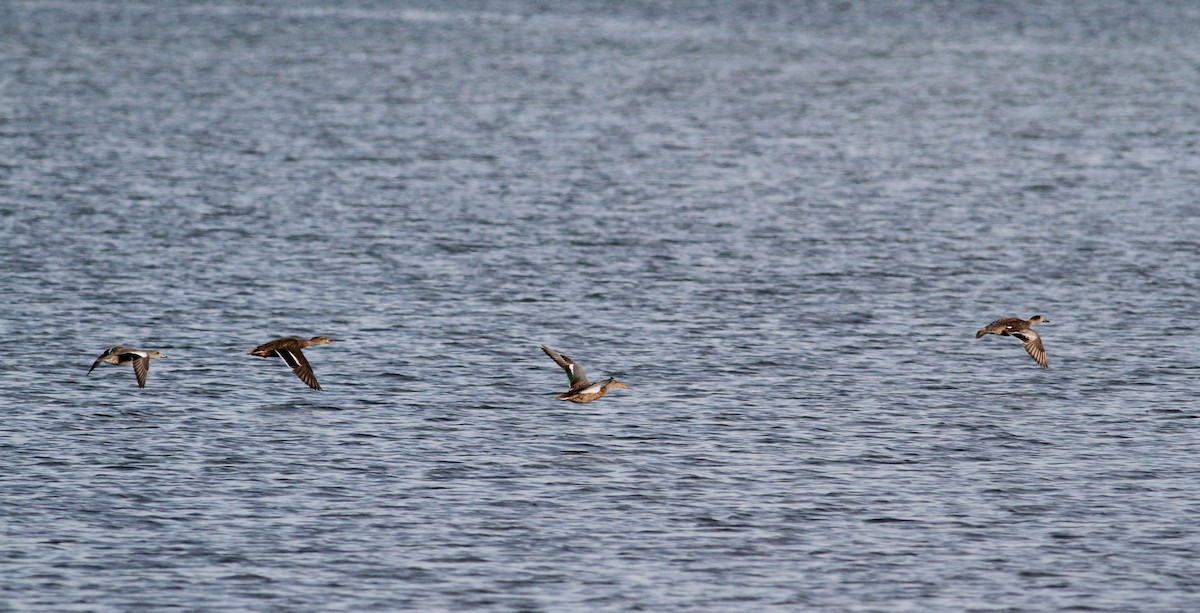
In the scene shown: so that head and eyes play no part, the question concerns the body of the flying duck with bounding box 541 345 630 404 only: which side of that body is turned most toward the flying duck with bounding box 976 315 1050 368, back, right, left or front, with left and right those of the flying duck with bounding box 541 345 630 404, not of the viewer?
front

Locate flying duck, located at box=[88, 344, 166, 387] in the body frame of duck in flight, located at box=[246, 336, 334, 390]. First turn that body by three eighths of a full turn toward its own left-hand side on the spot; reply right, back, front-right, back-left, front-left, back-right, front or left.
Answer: front-left

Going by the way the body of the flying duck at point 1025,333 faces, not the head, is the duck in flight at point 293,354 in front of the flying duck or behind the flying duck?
behind

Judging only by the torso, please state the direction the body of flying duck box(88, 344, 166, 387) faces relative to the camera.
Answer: to the viewer's right

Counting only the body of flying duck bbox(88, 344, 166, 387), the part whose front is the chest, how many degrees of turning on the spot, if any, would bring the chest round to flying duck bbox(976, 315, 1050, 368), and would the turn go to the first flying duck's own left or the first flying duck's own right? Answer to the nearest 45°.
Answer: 0° — it already faces it

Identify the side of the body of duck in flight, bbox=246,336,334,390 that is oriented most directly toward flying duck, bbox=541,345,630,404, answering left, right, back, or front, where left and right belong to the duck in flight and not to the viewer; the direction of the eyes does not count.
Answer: front

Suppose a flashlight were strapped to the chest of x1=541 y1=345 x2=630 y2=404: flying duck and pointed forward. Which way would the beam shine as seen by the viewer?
to the viewer's right

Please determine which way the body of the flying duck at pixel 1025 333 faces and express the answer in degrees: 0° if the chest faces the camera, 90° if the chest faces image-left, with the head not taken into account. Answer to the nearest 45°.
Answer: approximately 270°

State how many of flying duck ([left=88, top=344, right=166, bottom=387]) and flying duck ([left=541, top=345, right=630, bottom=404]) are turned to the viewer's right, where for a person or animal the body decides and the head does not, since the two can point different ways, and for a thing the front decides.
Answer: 2

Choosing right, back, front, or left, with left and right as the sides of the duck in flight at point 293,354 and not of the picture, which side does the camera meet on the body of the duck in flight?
right
